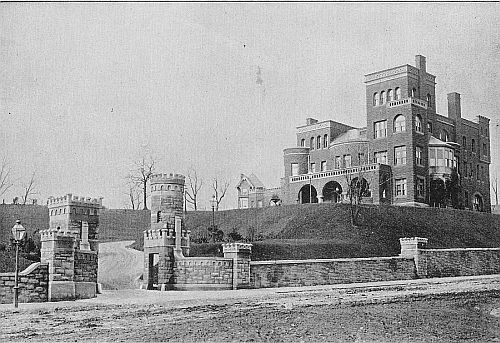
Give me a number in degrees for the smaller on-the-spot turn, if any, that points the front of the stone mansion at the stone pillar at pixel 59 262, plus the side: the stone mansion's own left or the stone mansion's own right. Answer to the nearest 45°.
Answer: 0° — it already faces it

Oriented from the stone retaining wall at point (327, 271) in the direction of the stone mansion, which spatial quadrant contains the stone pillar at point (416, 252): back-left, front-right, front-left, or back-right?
front-right

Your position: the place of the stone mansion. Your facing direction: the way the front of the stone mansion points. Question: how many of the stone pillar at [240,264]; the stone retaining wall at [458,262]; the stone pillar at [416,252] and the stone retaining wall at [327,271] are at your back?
0

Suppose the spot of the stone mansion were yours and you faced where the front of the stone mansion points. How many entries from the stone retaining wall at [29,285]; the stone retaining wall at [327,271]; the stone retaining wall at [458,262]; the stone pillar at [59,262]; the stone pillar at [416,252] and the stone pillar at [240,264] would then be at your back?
0

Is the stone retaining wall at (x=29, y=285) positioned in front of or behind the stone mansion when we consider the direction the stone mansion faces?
in front

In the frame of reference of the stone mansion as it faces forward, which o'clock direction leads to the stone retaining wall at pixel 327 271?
The stone retaining wall is roughly at 11 o'clock from the stone mansion.

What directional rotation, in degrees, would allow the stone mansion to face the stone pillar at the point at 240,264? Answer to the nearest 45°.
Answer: approximately 45° to its left

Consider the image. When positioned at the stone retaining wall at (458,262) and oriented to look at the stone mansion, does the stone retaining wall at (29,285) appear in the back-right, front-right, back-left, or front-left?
back-left

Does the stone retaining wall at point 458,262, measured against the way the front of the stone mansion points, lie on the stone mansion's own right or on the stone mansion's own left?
on the stone mansion's own left

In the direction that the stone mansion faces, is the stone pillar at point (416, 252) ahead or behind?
ahead
